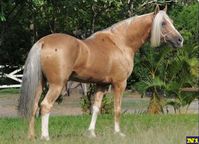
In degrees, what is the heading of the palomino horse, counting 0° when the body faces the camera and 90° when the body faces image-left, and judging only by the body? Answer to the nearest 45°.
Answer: approximately 270°
